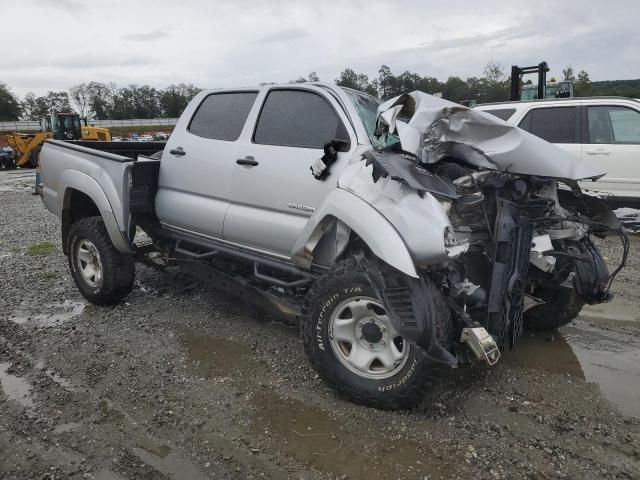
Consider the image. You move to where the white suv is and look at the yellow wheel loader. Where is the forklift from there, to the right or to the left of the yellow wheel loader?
right

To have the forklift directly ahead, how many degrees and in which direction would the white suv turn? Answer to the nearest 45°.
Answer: approximately 90° to its left

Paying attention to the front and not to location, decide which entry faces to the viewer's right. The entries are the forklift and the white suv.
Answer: the white suv

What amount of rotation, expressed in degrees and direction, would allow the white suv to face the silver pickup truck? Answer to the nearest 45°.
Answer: approximately 90° to its right

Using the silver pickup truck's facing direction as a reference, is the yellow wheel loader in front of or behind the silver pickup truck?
behind

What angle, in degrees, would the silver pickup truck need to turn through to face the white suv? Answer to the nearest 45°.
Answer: approximately 90° to its left

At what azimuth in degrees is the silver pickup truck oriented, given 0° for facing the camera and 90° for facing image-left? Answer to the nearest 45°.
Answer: approximately 315°

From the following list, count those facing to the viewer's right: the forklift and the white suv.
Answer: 1

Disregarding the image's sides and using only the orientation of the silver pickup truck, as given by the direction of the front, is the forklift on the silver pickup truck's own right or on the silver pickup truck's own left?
on the silver pickup truck's own left

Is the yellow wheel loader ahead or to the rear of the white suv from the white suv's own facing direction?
to the rear

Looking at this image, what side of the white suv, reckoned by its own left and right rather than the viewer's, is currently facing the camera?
right

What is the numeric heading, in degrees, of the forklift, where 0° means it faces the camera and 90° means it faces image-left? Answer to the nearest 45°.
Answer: approximately 45°
